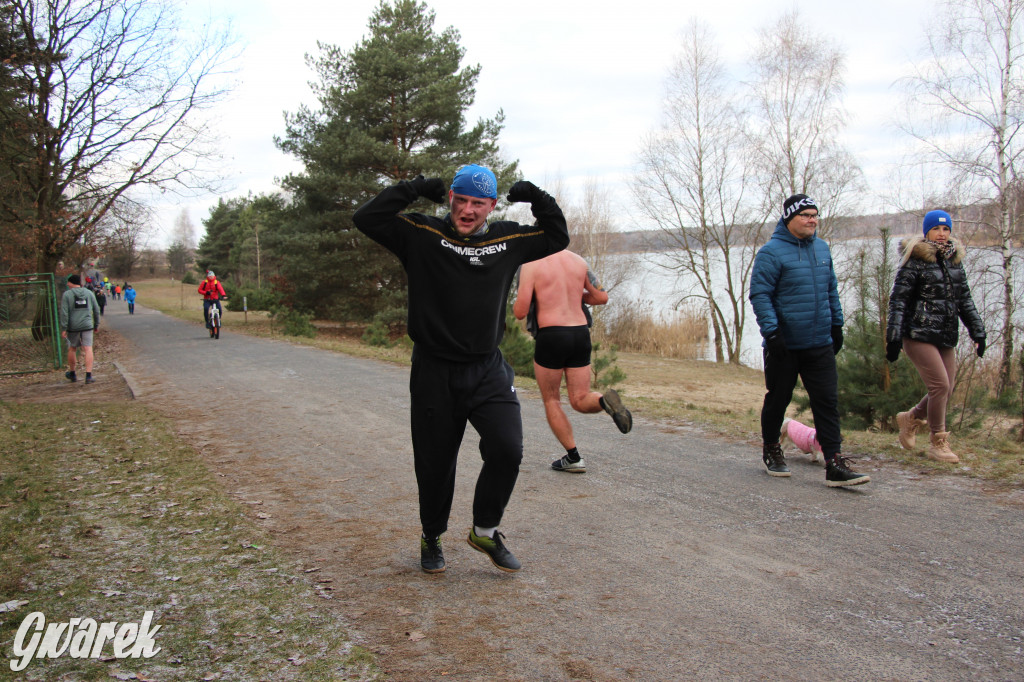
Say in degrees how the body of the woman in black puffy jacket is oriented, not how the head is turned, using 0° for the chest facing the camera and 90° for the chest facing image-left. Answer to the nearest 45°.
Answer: approximately 315°

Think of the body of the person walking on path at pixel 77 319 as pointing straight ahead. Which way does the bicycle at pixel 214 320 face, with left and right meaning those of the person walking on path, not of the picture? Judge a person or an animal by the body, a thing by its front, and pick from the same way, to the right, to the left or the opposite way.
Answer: the opposite way

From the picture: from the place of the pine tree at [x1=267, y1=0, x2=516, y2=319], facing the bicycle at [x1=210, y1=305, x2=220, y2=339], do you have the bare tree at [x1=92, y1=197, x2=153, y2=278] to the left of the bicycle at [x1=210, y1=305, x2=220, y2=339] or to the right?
right

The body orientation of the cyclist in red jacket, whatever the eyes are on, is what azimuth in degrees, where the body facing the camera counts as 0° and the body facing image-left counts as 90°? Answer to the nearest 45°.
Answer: approximately 0°

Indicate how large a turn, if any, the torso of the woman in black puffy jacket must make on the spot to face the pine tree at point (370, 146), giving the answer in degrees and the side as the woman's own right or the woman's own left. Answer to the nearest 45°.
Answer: approximately 180°

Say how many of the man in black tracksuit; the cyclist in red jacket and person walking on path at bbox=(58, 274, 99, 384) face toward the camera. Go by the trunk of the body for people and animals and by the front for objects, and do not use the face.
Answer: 2

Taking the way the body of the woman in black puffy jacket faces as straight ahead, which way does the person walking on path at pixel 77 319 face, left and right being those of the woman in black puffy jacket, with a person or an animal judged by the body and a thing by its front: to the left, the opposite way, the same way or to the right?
the opposite way

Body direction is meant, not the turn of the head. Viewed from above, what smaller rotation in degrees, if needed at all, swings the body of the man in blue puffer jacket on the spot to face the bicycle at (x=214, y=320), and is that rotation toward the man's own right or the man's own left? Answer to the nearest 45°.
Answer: approximately 180°

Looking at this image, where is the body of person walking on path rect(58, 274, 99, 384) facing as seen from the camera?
away from the camera

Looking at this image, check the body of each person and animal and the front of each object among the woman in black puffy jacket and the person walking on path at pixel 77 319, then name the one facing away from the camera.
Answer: the person walking on path

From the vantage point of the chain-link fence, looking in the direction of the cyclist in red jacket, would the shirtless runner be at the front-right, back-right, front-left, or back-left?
back-right

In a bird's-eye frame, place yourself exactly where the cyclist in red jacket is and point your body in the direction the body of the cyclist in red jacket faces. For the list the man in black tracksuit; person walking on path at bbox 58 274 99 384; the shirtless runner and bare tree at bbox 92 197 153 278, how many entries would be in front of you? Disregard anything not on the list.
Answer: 3
